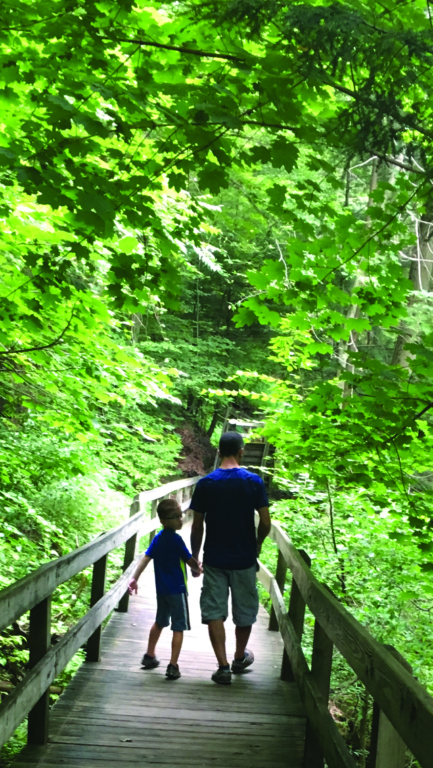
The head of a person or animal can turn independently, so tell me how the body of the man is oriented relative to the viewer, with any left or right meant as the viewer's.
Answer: facing away from the viewer

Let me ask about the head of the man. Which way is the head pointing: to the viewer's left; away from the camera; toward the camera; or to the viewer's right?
away from the camera
